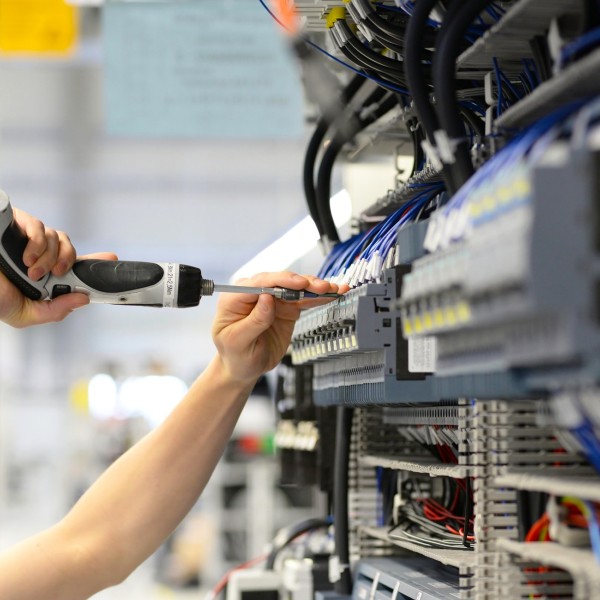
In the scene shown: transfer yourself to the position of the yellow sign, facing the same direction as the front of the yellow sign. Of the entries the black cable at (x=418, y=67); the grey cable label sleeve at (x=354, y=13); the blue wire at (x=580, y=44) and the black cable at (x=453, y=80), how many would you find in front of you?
4

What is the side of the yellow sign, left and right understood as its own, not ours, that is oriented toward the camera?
front

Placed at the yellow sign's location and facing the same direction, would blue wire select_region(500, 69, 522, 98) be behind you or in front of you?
in front

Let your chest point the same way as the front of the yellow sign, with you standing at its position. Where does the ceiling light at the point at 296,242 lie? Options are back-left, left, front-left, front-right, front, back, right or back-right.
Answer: front-left

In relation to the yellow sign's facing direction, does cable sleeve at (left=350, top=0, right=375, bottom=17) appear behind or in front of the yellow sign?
in front

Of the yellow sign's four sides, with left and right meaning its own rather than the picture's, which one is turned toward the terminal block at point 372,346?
front

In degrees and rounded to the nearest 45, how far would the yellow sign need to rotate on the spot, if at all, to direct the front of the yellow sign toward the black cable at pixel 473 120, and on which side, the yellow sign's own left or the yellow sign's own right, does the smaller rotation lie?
0° — it already faces it

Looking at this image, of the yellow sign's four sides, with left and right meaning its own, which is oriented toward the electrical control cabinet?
front

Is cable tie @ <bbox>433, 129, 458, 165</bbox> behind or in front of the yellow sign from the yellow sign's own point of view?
in front
